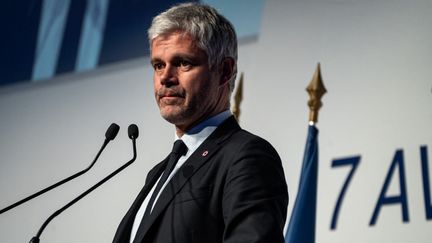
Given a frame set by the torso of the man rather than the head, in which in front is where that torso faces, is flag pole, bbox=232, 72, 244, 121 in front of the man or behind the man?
behind

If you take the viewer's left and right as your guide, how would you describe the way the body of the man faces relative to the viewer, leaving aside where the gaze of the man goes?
facing the viewer and to the left of the viewer
